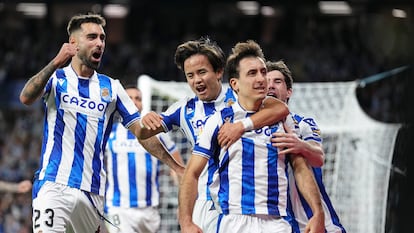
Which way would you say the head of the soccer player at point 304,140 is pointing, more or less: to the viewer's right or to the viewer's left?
to the viewer's left

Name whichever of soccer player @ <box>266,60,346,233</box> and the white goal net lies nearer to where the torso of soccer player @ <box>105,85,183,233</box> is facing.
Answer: the soccer player

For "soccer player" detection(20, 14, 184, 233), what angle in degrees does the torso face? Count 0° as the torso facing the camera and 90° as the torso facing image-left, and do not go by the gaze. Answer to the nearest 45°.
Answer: approximately 0°

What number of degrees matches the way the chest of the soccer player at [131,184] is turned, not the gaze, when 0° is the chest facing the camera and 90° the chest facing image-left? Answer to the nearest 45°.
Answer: approximately 0°

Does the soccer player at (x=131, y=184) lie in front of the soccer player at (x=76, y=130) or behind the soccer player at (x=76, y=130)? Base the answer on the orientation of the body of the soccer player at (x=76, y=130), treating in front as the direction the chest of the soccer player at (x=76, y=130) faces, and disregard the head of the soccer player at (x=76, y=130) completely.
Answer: behind

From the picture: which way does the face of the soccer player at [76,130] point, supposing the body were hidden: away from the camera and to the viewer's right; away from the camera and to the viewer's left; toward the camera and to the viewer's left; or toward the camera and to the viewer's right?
toward the camera and to the viewer's right
